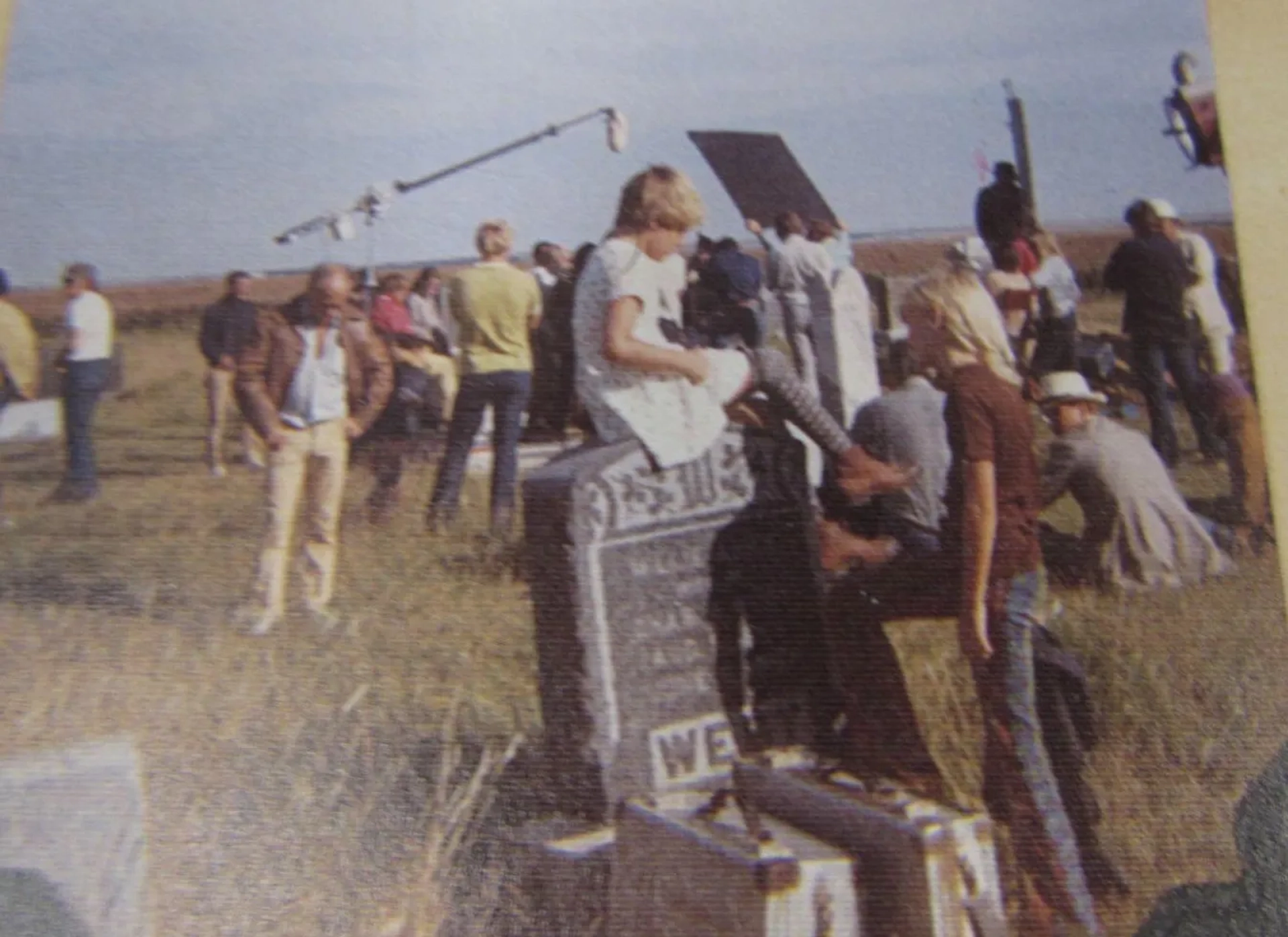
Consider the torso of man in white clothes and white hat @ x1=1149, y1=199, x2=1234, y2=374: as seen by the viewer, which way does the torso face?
to the viewer's left

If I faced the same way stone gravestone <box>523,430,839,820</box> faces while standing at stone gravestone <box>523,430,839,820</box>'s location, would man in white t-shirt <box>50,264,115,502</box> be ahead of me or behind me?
behind

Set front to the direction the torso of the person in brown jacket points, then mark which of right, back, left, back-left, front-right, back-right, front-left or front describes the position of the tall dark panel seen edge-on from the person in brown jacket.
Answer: left

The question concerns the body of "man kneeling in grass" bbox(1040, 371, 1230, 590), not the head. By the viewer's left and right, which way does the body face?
facing away from the viewer and to the left of the viewer

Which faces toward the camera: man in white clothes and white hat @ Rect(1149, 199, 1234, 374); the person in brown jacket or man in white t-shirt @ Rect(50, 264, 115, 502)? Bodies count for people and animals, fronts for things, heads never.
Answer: the person in brown jacket

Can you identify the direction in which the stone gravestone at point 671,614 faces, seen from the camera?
facing the viewer and to the right of the viewer
